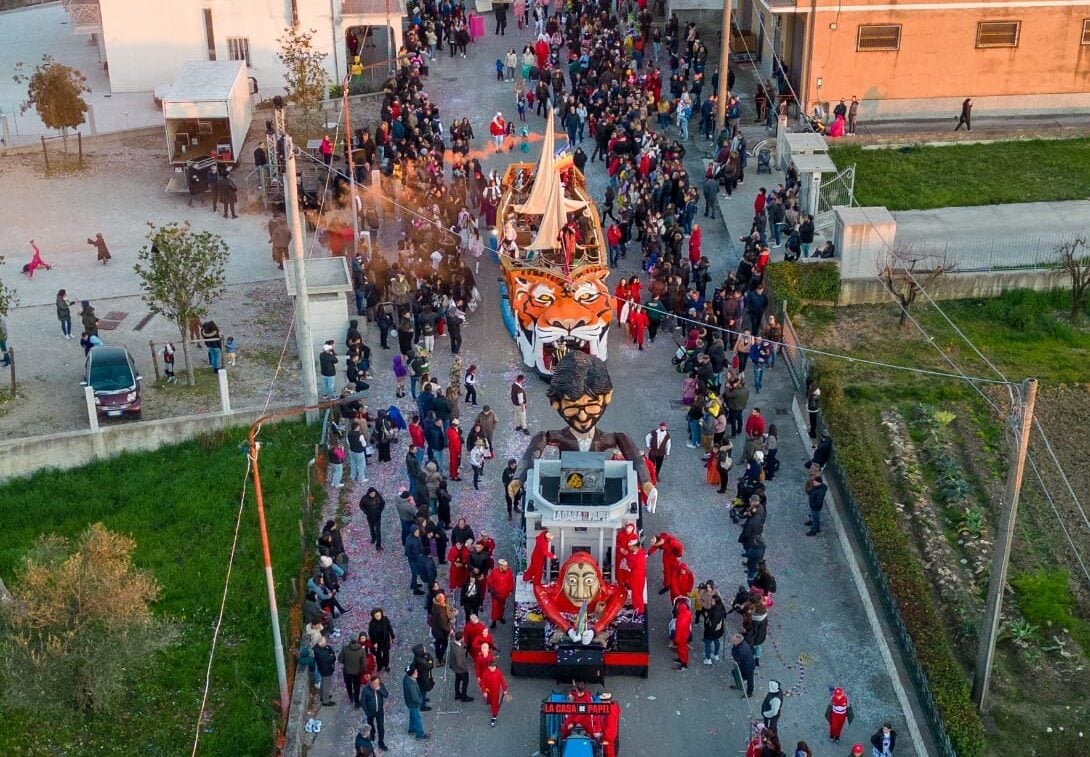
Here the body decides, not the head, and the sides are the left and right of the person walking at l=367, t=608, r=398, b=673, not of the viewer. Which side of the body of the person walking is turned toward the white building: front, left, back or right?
back

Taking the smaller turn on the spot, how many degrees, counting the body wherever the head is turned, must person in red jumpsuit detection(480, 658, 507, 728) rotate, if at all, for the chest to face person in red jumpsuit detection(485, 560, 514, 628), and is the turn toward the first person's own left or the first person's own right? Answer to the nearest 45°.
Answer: approximately 180°

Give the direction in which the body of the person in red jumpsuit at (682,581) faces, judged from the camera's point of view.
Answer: toward the camera

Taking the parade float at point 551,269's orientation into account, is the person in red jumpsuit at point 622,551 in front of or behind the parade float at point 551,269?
in front

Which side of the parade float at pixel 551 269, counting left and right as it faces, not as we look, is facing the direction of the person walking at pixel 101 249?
right

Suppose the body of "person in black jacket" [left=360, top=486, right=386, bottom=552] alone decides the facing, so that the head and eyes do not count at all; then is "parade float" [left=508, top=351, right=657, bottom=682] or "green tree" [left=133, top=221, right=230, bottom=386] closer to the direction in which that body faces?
the parade float

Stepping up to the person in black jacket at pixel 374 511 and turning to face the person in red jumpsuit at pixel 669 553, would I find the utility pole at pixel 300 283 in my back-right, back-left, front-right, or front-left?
back-left

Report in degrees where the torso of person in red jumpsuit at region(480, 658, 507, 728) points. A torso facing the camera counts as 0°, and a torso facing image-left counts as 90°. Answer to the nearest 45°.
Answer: approximately 0°

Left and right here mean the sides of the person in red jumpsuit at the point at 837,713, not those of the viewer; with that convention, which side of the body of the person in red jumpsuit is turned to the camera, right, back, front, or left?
front

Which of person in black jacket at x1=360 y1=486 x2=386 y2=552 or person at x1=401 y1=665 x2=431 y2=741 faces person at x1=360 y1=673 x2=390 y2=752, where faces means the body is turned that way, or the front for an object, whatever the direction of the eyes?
the person in black jacket

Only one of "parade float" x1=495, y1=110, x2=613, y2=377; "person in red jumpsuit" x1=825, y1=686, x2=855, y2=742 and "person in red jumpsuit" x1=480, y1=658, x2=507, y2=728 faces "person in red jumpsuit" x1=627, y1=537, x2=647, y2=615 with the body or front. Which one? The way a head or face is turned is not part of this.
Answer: the parade float

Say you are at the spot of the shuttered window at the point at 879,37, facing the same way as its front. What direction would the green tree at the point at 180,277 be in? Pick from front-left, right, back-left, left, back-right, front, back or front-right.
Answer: front-right

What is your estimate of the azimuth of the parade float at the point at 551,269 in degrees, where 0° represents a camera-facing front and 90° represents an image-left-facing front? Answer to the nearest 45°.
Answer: approximately 0°
